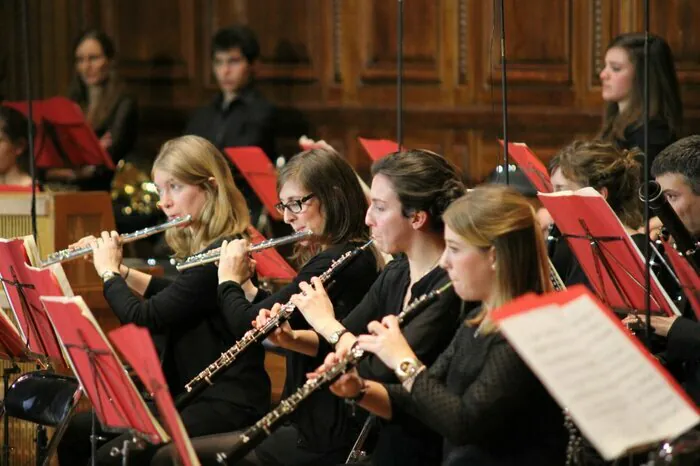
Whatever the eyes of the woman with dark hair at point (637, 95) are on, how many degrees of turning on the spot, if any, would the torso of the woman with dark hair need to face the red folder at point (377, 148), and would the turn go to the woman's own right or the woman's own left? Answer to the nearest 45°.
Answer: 0° — they already face it

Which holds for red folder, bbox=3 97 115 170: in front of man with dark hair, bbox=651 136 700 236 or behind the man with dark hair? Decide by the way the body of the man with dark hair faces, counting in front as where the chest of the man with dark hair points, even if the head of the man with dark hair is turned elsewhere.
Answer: in front

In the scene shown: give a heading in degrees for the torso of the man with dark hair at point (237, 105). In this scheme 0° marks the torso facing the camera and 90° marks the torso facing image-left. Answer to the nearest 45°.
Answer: approximately 45°

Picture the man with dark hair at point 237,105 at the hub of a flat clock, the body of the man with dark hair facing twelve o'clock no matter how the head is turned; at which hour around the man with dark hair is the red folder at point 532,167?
The red folder is roughly at 10 o'clock from the man with dark hair.

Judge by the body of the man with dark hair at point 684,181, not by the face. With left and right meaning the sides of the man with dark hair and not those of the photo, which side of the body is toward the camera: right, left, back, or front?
left

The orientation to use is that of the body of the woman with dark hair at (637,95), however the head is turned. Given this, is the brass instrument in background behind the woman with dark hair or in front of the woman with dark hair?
in front

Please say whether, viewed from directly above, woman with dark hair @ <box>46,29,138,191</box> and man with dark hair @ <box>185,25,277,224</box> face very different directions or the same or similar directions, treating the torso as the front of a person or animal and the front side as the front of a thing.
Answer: same or similar directions

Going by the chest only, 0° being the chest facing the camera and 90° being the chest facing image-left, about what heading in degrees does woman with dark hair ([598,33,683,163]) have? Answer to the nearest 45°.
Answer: approximately 90°

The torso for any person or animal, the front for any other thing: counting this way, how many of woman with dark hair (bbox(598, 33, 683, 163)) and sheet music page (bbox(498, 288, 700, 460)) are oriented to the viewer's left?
1

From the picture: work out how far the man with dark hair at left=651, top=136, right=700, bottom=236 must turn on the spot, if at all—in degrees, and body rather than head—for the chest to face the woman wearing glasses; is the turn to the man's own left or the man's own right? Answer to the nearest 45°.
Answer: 0° — they already face them

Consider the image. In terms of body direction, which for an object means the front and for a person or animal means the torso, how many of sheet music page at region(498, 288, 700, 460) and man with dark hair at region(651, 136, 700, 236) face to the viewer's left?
1

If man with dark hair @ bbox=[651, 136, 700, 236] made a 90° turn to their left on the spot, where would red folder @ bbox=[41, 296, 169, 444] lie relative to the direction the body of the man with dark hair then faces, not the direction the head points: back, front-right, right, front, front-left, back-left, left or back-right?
front-right
